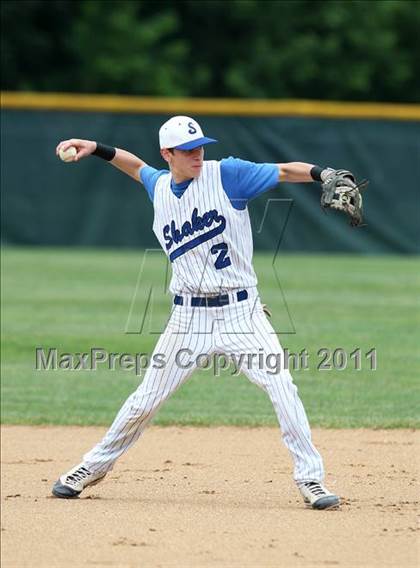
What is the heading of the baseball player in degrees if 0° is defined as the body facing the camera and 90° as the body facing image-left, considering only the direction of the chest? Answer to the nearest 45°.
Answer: approximately 0°
